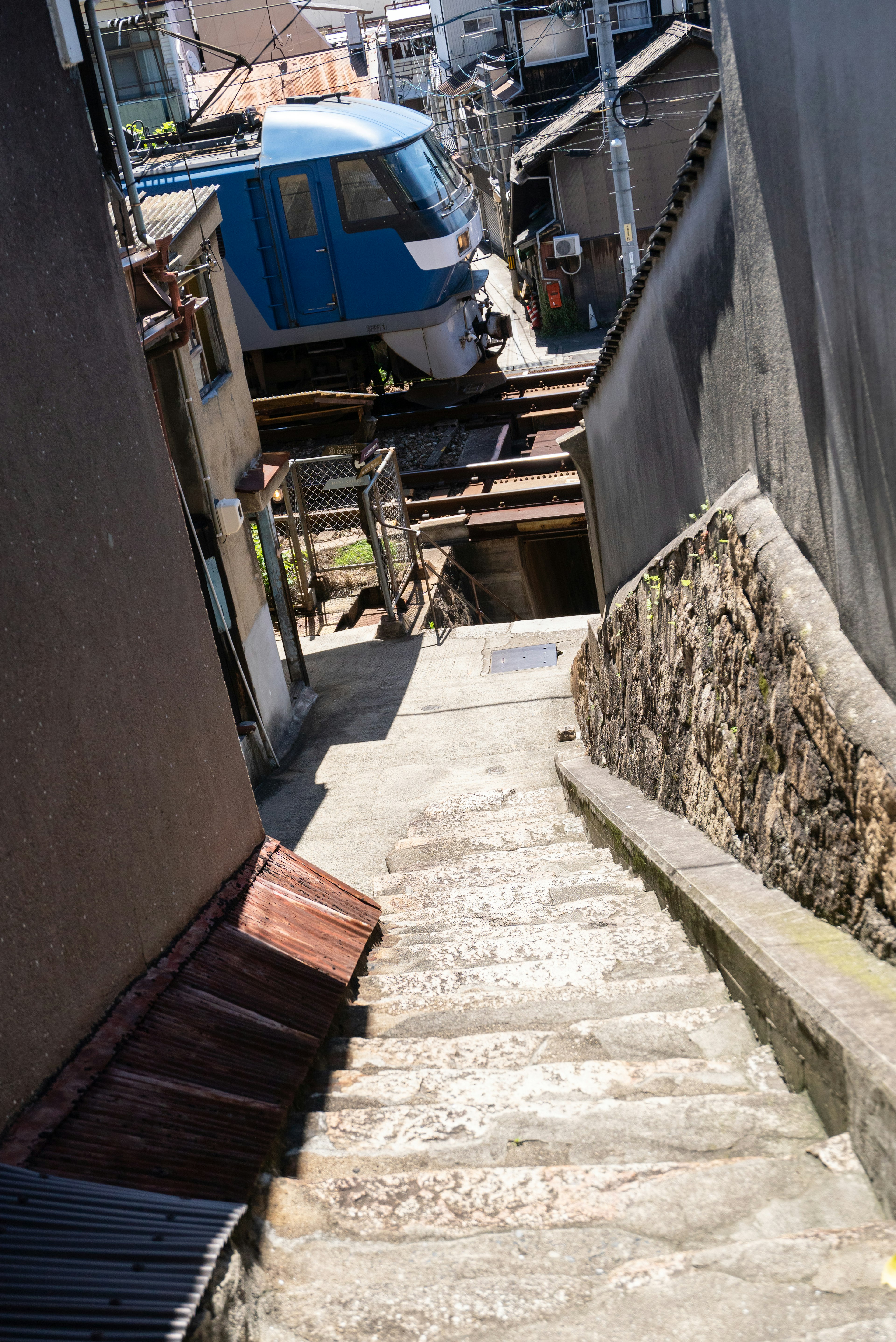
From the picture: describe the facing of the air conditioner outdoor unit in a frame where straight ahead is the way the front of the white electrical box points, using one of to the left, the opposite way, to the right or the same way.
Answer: to the right

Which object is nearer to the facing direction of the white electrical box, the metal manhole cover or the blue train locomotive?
the metal manhole cover

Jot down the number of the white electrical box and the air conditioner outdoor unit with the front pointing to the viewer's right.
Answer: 1

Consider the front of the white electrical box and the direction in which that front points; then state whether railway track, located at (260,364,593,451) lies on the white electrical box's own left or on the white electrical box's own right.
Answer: on the white electrical box's own left

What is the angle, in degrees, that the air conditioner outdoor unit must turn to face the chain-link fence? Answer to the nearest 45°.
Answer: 0° — it already faces it

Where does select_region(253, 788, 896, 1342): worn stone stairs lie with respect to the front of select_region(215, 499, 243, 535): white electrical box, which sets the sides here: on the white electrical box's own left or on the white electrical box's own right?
on the white electrical box's own right

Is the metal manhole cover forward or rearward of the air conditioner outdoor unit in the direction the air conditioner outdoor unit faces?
forward

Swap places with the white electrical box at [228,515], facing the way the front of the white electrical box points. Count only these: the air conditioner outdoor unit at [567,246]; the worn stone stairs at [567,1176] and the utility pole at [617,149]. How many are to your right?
1

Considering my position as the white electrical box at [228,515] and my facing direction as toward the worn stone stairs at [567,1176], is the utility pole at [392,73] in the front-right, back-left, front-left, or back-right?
back-left

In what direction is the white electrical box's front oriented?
to the viewer's right

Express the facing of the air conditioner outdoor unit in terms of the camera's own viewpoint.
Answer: facing the viewer
